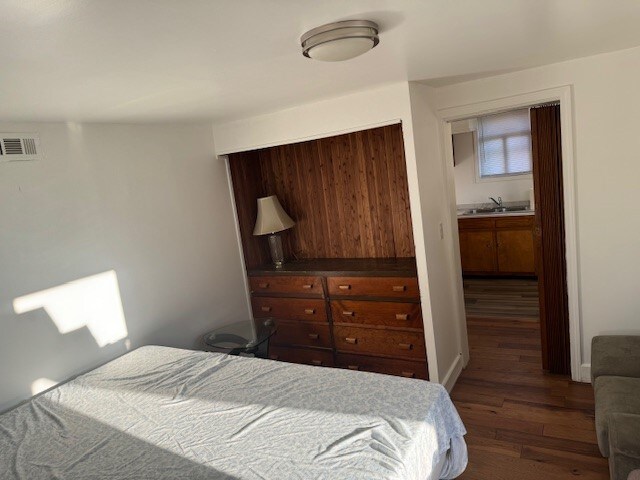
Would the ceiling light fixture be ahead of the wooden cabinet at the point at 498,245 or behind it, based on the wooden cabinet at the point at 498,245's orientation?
ahead

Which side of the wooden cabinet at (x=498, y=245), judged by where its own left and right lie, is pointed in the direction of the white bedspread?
front

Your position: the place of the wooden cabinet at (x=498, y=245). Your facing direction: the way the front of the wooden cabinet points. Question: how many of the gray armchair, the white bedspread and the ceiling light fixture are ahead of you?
3

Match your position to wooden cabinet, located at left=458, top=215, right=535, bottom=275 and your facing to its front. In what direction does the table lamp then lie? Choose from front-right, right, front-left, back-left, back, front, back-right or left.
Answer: front-right

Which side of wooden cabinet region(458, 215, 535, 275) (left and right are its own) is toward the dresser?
front

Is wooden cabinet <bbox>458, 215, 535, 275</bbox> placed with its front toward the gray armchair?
yes

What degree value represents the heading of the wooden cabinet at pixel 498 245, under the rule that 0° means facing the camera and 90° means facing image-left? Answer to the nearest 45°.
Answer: approximately 0°
